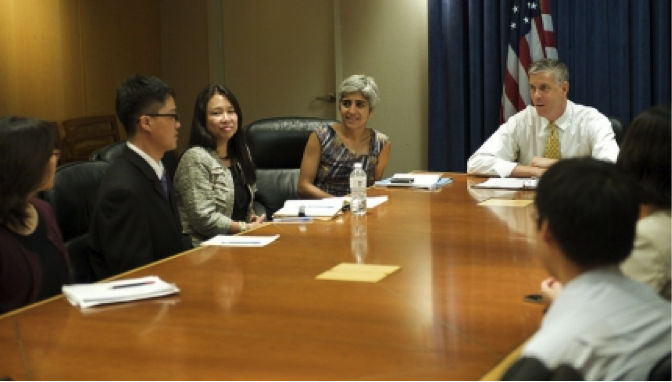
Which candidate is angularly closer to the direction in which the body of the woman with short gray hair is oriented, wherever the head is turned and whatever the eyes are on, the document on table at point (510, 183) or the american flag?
the document on table

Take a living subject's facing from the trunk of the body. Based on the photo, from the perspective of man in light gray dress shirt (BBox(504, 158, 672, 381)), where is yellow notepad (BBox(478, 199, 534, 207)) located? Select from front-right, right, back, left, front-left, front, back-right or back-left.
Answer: front-right

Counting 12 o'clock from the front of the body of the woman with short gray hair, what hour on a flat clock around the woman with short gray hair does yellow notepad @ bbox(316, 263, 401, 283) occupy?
The yellow notepad is roughly at 12 o'clock from the woman with short gray hair.

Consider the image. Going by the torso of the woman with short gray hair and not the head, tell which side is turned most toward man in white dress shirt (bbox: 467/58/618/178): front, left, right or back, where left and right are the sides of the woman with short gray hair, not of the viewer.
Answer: left

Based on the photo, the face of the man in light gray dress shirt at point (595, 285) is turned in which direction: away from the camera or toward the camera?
away from the camera

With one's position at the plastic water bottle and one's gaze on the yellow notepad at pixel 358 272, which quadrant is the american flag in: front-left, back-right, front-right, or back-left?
back-left

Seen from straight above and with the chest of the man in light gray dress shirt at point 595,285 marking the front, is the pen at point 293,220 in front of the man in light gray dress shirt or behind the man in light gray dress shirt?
in front

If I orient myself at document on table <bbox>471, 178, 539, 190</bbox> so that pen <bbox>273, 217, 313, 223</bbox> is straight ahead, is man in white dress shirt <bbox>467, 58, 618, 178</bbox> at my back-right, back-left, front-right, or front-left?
back-right

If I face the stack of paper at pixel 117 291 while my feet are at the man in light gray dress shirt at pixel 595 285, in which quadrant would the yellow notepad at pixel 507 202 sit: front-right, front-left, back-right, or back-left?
front-right

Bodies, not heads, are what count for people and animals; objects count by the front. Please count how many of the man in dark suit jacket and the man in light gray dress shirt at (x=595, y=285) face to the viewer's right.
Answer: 1

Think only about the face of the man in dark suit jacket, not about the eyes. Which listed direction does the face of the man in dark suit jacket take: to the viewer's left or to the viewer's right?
to the viewer's right

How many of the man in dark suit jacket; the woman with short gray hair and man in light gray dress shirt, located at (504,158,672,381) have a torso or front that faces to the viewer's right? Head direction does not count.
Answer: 1

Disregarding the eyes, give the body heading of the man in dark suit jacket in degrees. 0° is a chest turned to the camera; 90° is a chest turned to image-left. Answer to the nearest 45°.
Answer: approximately 270°

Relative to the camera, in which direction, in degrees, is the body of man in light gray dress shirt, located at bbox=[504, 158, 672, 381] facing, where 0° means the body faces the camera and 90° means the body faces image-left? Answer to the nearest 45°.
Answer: approximately 135°

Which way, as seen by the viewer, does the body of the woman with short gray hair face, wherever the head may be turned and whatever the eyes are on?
toward the camera

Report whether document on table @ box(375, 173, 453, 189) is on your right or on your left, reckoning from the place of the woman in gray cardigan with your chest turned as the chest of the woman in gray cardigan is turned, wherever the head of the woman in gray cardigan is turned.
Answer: on your left
